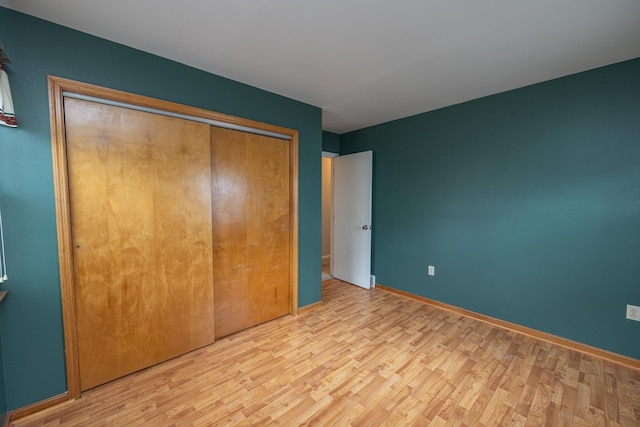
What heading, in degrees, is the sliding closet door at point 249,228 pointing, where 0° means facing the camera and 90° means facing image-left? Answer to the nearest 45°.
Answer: approximately 315°

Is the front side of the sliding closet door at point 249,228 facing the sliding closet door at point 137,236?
no

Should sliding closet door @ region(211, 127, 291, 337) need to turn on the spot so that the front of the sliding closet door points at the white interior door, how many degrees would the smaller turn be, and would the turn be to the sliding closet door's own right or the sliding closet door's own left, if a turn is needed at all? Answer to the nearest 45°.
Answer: approximately 90° to the sliding closet door's own left
